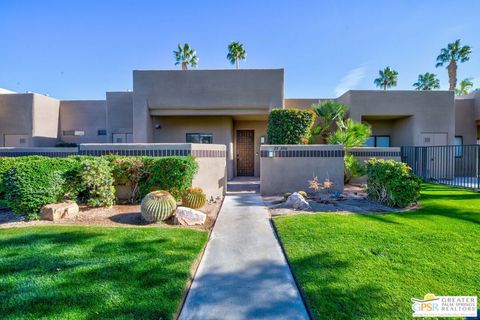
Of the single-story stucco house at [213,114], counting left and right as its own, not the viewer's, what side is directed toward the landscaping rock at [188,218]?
front

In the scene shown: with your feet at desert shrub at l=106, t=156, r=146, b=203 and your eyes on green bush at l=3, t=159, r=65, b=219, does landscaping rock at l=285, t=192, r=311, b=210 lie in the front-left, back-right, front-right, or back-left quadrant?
back-left

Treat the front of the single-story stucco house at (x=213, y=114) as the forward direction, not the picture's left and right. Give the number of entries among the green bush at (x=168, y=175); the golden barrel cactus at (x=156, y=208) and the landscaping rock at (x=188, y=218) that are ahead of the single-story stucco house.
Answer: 3

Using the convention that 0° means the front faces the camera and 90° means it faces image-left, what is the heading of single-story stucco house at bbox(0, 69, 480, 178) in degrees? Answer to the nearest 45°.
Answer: approximately 0°

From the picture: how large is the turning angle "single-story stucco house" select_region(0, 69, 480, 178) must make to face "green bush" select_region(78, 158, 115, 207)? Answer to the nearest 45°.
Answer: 0° — it already faces it

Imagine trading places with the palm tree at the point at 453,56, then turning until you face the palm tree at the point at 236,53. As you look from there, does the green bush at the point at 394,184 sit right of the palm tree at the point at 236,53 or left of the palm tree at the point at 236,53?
left

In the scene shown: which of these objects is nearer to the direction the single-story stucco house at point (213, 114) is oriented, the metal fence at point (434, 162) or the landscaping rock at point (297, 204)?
the landscaping rock

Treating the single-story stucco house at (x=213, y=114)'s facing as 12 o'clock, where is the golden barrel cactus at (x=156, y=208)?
The golden barrel cactus is roughly at 12 o'clock from the single-story stucco house.

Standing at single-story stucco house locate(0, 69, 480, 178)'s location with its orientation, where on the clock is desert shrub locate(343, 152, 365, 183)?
The desert shrub is roughly at 10 o'clock from the single-story stucco house.

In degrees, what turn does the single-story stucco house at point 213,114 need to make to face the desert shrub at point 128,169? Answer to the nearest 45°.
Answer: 0° — it already faces it

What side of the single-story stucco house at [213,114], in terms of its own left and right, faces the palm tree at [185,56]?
back

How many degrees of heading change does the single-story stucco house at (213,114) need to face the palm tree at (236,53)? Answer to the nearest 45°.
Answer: approximately 180°

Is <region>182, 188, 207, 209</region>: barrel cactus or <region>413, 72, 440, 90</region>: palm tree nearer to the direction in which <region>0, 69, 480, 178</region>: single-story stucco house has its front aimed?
the barrel cactus
